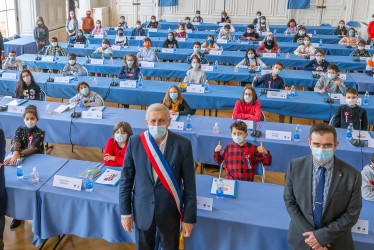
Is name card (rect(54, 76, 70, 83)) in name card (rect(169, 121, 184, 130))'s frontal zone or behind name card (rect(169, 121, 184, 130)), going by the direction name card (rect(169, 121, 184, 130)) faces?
behind

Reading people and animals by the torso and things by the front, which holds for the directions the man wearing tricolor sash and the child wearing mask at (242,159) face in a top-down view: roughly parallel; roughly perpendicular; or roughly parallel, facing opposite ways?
roughly parallel

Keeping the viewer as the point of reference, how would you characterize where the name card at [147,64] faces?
facing the viewer

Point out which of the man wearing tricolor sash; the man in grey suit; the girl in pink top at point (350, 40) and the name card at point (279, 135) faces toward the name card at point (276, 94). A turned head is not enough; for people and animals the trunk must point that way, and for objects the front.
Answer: the girl in pink top

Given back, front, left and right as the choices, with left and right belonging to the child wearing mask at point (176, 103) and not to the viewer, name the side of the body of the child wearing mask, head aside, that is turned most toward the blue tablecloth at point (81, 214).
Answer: front

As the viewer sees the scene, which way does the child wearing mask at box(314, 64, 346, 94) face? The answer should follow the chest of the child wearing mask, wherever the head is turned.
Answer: toward the camera

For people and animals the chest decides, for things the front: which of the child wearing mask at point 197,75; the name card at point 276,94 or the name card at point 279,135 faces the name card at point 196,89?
the child wearing mask

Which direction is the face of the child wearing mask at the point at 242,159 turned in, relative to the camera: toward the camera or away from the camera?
toward the camera

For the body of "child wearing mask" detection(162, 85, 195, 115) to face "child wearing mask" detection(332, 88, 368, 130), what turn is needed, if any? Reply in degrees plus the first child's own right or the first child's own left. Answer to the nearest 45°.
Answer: approximately 90° to the first child's own left

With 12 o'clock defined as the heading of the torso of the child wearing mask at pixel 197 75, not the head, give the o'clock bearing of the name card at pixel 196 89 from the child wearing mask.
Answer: The name card is roughly at 12 o'clock from the child wearing mask.

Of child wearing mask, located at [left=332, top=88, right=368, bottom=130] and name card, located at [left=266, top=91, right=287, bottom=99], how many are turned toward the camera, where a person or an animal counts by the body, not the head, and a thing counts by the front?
2

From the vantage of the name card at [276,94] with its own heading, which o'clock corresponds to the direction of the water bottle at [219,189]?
The water bottle is roughly at 12 o'clock from the name card.

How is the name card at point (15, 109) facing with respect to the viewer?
toward the camera

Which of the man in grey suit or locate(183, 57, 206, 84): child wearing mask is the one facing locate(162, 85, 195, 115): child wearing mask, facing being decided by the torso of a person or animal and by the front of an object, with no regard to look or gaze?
locate(183, 57, 206, 84): child wearing mask
